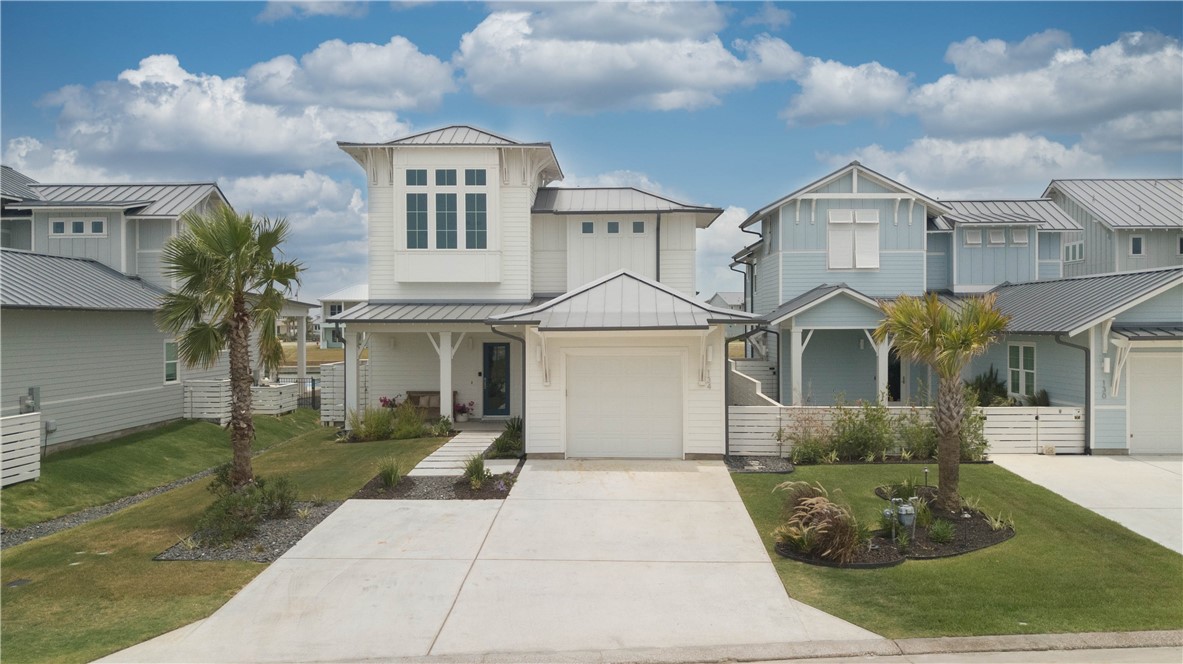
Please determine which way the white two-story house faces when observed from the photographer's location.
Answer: facing the viewer

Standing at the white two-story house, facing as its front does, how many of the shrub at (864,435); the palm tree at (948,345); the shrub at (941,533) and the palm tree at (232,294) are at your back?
0

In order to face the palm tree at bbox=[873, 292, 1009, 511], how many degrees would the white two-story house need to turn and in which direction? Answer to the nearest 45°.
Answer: approximately 45° to its left

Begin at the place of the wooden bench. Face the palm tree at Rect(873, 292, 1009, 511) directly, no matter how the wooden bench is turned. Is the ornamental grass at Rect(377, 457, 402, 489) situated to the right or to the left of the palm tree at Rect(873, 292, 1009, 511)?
right

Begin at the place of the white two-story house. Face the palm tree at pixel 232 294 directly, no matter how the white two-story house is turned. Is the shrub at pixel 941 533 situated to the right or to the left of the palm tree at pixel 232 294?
left

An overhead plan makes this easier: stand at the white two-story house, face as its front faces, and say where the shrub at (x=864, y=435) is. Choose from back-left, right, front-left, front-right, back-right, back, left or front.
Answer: front-left

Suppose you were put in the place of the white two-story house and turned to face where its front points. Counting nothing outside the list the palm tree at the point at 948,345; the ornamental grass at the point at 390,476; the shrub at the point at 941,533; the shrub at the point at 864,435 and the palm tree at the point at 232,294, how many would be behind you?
0

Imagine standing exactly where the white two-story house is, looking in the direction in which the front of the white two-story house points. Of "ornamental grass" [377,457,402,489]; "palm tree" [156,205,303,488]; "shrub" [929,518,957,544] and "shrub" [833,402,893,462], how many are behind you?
0

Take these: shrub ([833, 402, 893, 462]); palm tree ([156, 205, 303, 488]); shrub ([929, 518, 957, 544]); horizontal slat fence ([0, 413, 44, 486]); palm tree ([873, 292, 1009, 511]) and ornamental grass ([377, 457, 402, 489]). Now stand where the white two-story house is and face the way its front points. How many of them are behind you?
0

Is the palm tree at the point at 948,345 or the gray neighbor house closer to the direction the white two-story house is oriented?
the palm tree

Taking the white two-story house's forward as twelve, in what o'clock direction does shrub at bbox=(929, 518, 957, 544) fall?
The shrub is roughly at 11 o'clock from the white two-story house.

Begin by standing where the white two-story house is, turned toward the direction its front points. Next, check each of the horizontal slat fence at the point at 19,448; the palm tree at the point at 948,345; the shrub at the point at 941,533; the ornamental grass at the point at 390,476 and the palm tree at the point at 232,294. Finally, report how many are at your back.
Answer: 0

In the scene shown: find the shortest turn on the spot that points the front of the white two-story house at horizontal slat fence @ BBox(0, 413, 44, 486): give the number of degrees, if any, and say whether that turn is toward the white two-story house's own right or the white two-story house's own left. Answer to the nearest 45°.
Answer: approximately 45° to the white two-story house's own right
